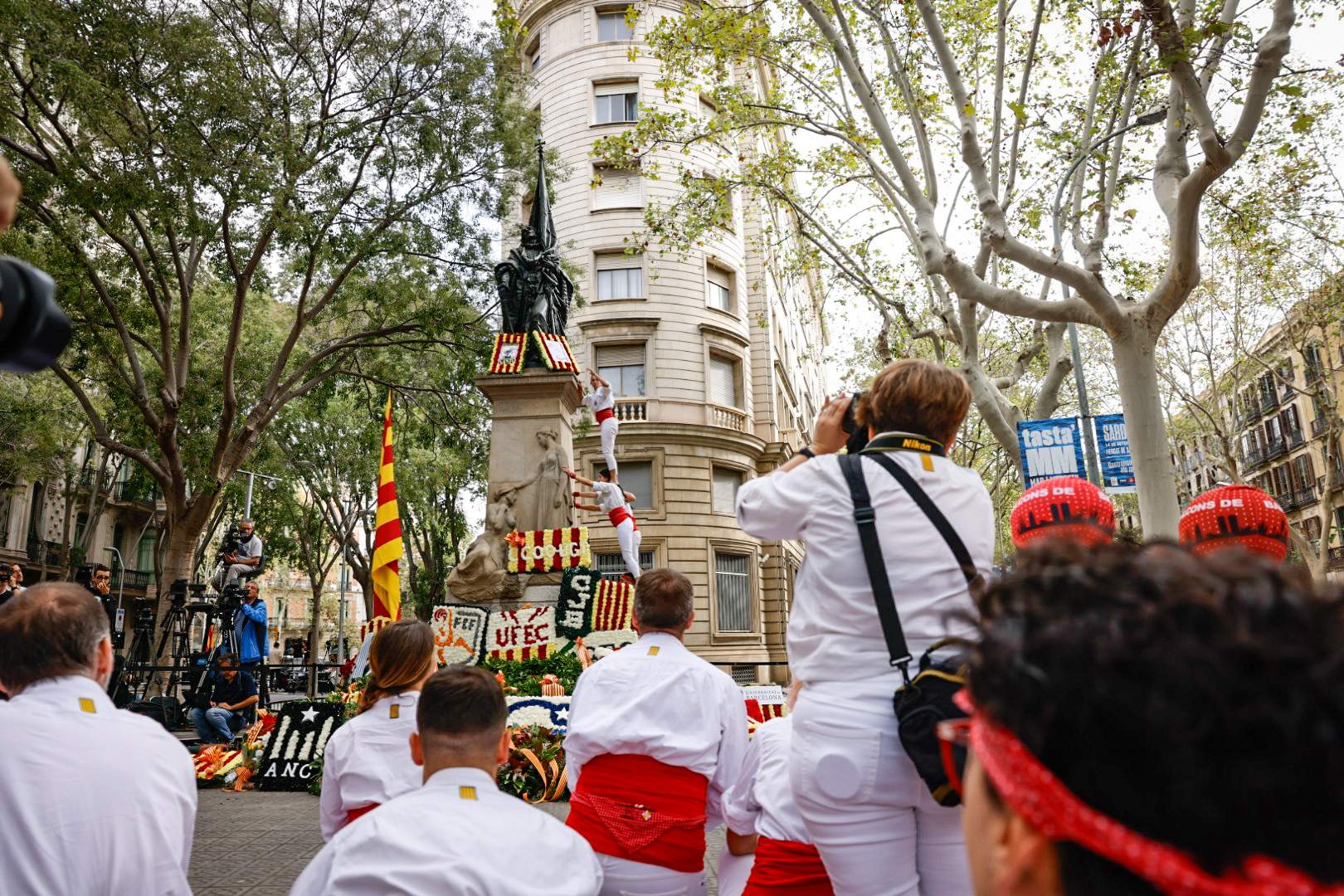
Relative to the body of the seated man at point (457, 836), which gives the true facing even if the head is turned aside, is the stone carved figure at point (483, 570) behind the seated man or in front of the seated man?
in front

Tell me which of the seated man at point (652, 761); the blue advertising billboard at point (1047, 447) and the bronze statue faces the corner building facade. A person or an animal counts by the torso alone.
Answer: the seated man

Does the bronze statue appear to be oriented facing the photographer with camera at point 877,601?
yes

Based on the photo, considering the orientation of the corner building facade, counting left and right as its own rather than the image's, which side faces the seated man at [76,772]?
front

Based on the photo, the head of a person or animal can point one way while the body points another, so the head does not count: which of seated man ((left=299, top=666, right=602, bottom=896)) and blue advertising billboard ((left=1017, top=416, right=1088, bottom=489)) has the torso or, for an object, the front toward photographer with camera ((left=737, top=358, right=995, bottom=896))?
the blue advertising billboard

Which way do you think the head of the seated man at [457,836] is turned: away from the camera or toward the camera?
away from the camera

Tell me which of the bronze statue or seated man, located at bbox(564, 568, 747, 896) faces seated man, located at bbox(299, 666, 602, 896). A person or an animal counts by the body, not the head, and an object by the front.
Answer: the bronze statue

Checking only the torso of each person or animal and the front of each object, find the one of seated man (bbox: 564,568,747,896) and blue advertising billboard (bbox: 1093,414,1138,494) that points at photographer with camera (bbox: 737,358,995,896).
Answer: the blue advertising billboard

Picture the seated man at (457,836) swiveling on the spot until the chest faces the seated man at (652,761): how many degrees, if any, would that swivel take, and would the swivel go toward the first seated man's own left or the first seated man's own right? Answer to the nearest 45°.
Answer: approximately 45° to the first seated man's own right

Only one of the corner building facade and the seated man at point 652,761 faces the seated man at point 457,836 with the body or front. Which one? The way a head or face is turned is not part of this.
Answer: the corner building facade

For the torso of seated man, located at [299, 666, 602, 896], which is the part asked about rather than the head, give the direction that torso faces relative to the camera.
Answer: away from the camera

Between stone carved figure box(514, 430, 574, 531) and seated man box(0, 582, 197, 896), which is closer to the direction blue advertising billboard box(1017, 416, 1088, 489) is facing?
the seated man

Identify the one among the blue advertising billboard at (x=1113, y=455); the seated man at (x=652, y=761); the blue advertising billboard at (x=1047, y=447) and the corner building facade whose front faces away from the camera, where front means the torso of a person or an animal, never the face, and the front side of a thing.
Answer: the seated man

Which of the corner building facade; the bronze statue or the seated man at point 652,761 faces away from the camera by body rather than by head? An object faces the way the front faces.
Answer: the seated man

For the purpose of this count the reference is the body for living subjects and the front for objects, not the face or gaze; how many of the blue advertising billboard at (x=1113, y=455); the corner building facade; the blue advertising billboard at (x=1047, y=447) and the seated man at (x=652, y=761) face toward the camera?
3

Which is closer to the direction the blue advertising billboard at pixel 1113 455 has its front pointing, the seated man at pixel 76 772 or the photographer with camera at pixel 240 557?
the seated man

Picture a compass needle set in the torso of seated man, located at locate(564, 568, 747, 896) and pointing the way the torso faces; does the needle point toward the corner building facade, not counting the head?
yes
